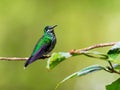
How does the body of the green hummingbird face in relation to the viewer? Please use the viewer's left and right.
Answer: facing to the right of the viewer
